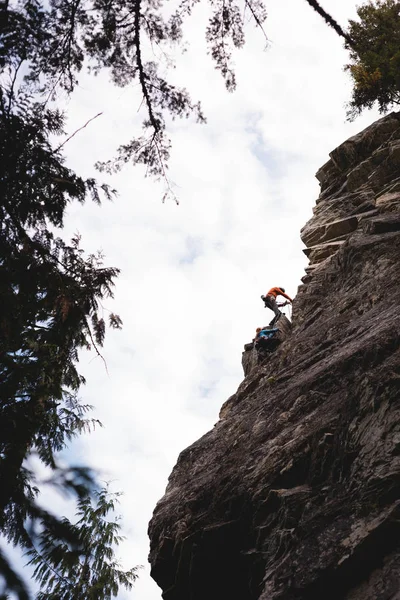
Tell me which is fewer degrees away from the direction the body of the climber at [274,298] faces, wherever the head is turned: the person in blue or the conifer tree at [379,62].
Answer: the conifer tree

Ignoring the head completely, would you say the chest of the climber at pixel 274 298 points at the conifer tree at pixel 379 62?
yes

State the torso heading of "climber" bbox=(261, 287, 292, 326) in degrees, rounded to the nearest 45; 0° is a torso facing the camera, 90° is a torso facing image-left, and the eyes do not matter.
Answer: approximately 270°
